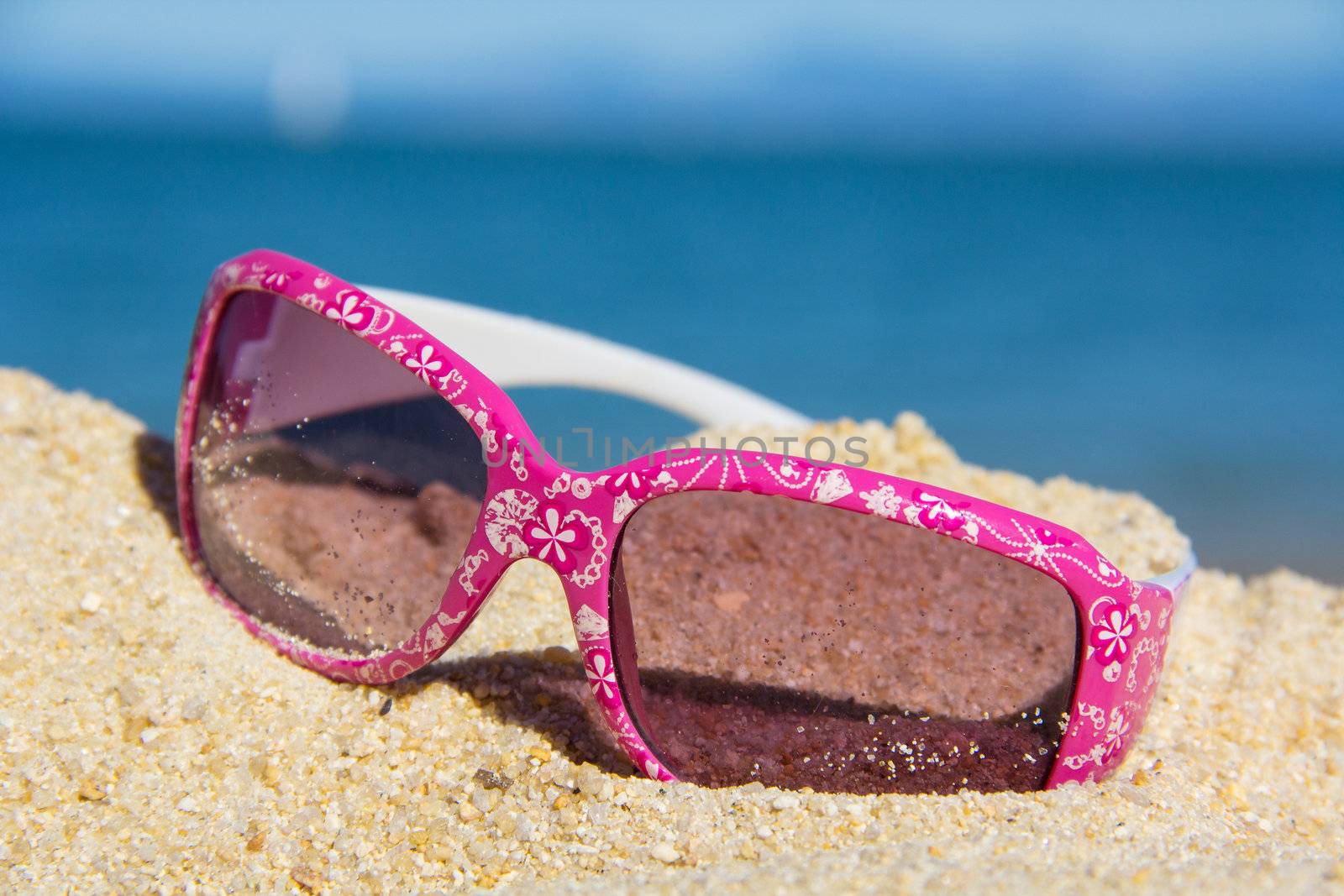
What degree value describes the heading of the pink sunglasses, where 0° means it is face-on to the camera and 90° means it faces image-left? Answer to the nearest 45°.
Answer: approximately 45°
